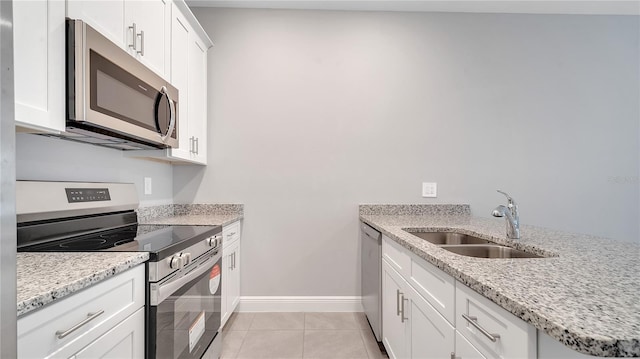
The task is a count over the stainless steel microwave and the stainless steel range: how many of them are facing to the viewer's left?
0

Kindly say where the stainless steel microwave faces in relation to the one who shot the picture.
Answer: facing the viewer and to the right of the viewer

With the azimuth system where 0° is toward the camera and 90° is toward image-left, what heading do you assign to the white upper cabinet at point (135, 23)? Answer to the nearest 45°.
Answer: approximately 315°

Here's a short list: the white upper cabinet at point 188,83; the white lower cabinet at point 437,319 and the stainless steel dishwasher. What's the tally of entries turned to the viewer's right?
1

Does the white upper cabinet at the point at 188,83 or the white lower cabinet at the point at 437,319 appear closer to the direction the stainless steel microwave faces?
the white lower cabinet

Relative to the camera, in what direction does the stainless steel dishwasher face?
facing to the left of the viewer

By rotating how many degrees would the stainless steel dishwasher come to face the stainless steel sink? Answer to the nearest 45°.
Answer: approximately 135° to its left

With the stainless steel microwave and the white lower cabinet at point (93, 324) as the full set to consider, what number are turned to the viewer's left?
0

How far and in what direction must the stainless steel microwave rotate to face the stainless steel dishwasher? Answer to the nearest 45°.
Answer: approximately 45° to its left

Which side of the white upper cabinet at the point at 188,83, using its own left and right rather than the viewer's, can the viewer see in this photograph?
right

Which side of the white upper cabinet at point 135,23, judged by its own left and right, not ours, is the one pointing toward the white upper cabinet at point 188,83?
left

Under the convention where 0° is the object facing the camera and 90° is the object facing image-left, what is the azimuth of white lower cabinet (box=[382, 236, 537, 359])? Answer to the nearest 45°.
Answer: approximately 45°

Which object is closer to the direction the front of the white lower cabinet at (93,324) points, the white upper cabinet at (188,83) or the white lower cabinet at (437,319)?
the white lower cabinet
